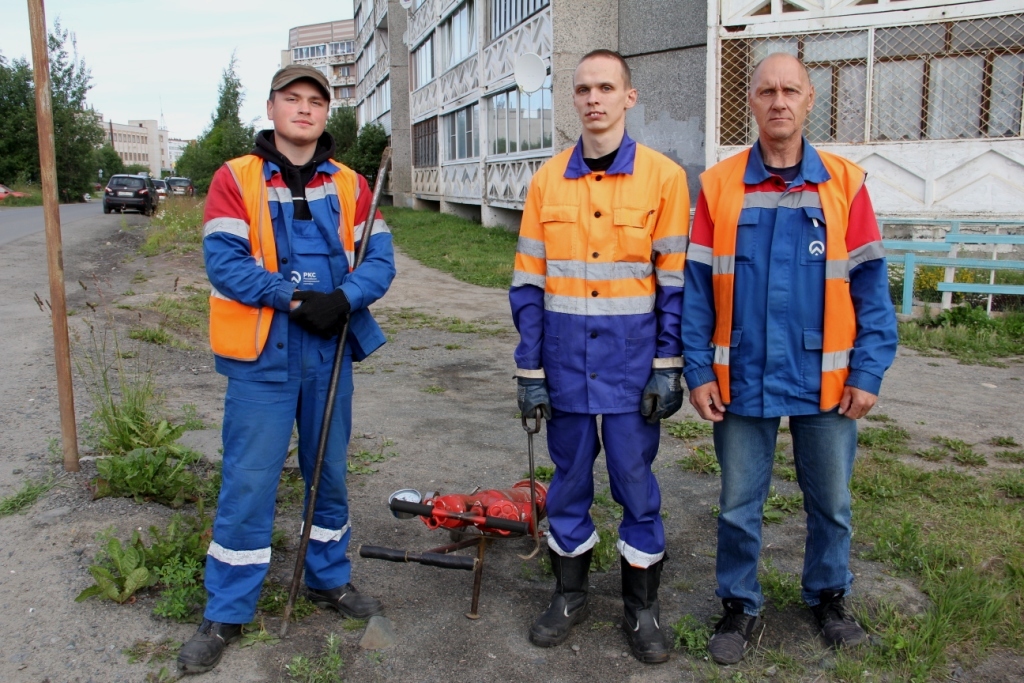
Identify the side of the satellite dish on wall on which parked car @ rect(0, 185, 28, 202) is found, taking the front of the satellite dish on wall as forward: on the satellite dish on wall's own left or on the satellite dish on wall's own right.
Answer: on the satellite dish on wall's own right

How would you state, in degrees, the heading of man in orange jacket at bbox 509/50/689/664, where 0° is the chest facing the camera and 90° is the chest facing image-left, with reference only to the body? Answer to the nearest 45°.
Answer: approximately 0°

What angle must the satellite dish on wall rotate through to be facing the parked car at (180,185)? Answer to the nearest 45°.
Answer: approximately 90° to its right

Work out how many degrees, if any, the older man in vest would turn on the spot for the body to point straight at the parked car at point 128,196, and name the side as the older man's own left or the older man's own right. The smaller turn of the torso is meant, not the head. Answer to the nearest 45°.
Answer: approximately 135° to the older man's own right

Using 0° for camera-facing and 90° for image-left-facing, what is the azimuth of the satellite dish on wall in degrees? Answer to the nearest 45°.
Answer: approximately 45°

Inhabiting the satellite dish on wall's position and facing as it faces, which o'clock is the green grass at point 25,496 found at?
The green grass is roughly at 11 o'clock from the satellite dish on wall.

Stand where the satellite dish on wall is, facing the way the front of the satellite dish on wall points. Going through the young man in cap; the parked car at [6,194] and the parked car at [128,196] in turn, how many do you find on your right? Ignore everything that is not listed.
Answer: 2

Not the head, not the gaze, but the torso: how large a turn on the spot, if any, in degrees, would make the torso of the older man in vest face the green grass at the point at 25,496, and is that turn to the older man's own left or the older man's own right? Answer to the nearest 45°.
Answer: approximately 90° to the older man's own right

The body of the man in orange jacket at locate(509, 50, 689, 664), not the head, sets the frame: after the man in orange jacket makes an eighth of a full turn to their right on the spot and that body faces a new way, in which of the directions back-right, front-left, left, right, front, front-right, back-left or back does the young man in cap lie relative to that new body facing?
front-right
